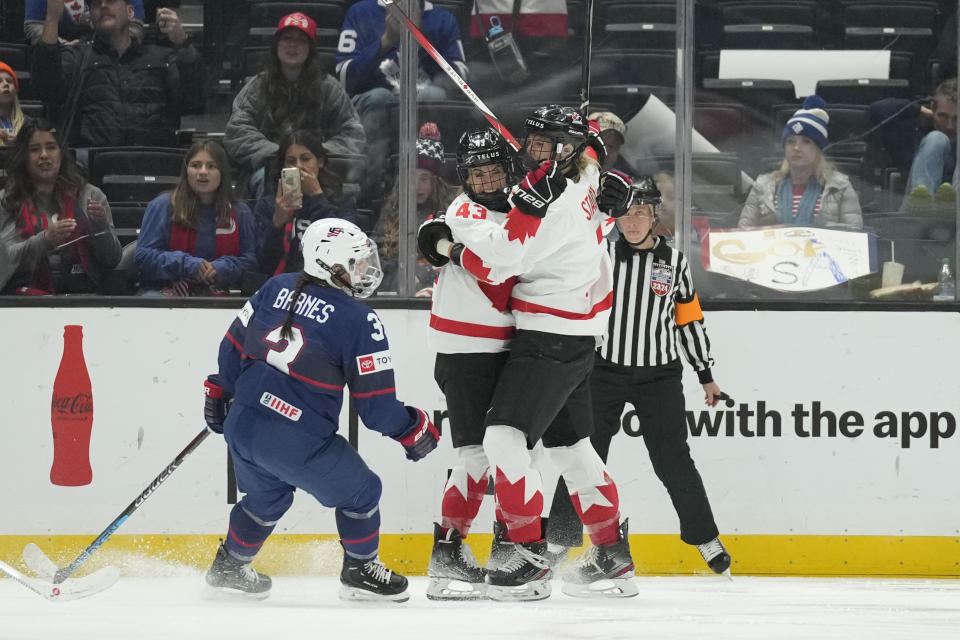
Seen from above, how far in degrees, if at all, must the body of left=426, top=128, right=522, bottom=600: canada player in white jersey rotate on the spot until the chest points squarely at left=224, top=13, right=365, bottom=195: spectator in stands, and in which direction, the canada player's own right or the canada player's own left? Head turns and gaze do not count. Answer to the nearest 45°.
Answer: approximately 180°

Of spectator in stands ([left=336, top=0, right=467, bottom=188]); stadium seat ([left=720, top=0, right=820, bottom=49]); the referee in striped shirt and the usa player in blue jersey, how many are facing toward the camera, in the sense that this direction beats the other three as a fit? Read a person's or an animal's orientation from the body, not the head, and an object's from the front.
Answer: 3

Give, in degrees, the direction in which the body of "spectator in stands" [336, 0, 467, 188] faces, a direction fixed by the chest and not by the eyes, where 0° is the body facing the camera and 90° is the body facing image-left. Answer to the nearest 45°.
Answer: approximately 0°

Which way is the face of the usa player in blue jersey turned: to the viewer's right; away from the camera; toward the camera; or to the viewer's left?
to the viewer's right

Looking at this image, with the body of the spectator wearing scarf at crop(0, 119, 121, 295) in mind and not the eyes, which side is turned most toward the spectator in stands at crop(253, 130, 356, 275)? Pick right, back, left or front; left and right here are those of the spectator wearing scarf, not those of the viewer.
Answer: left

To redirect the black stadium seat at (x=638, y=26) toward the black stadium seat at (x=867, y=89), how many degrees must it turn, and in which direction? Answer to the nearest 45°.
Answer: approximately 90° to its left

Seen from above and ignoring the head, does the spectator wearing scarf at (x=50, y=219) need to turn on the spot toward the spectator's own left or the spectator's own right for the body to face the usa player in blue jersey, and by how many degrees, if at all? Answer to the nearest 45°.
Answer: approximately 45° to the spectator's own left
